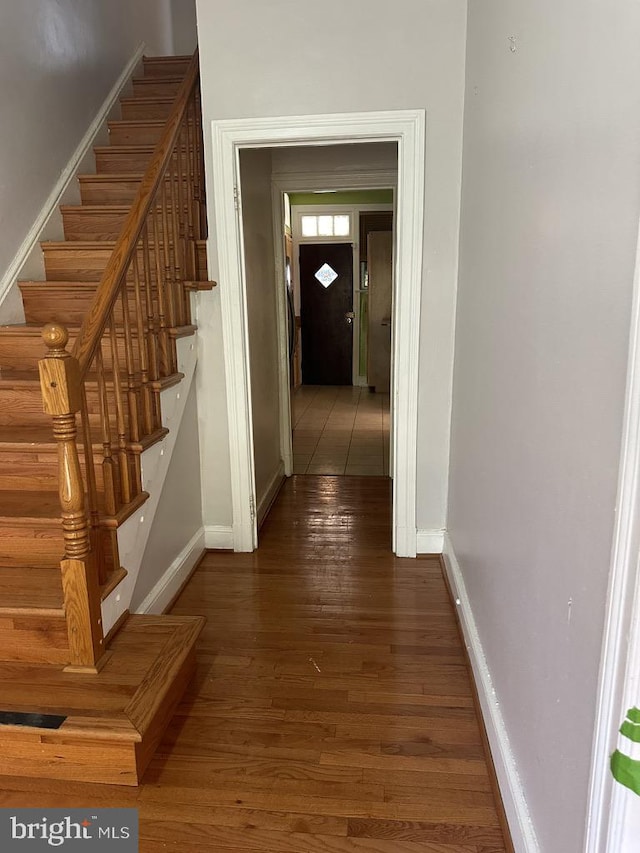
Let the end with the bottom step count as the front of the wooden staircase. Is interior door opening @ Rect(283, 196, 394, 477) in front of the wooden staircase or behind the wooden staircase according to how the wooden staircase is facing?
behind

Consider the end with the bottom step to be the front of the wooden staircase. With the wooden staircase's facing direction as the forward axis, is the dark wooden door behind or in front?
behind

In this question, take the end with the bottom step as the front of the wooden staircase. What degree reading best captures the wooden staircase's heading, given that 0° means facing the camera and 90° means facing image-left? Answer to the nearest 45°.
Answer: approximately 0°
